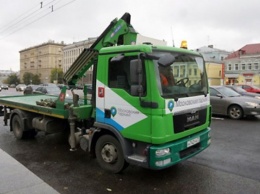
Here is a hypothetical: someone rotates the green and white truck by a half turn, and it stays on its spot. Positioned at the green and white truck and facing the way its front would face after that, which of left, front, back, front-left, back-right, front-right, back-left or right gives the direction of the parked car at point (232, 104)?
right

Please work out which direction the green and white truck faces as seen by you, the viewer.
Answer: facing the viewer and to the right of the viewer
